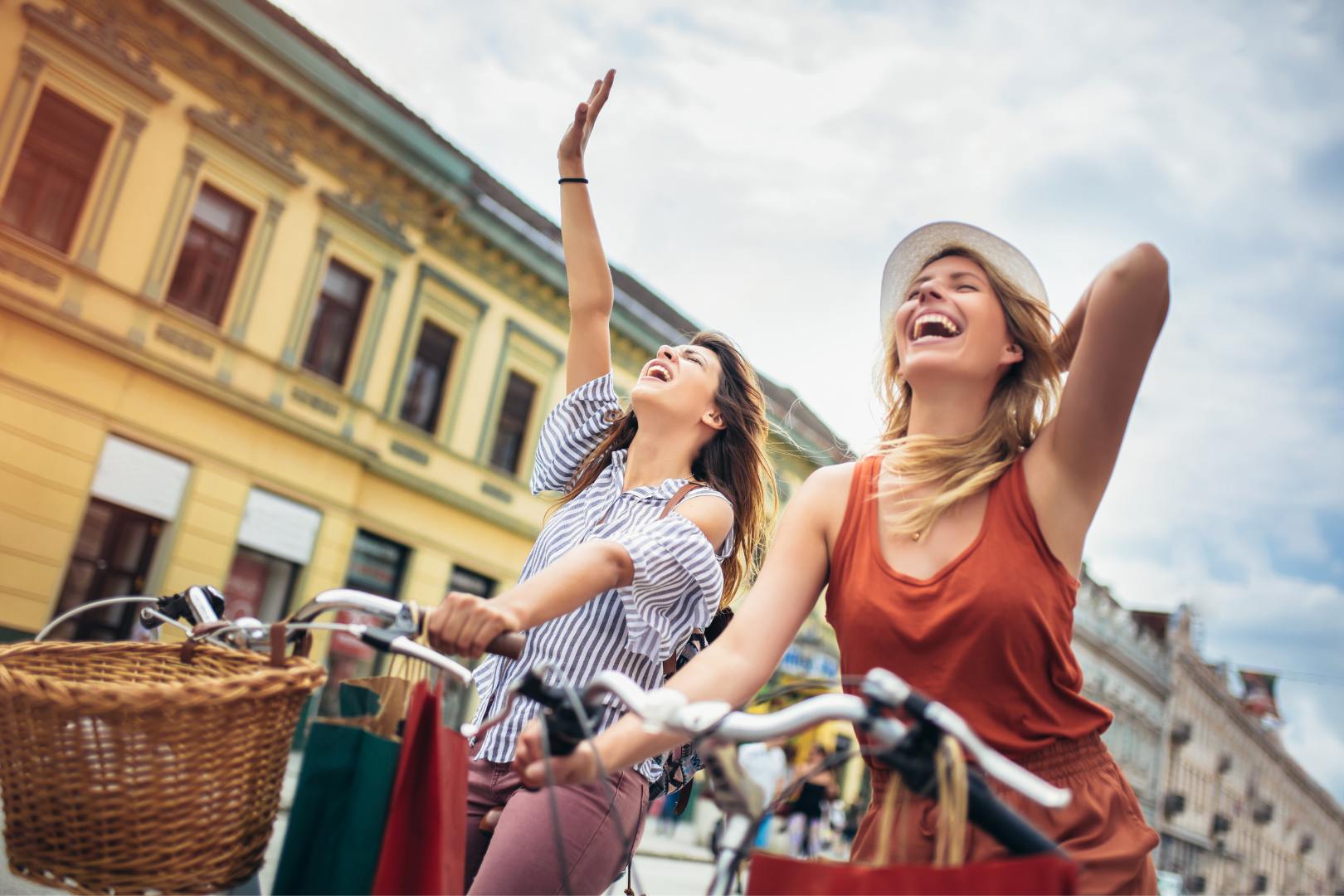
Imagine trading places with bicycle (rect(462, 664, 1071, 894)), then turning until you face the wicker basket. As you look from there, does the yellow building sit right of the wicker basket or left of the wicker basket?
right

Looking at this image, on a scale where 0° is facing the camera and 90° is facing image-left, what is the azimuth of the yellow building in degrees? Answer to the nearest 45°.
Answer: approximately 315°

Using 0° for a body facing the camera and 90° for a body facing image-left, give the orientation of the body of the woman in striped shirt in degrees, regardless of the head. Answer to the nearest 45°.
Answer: approximately 45°

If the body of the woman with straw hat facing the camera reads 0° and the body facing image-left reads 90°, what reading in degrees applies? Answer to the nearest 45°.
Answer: approximately 45°

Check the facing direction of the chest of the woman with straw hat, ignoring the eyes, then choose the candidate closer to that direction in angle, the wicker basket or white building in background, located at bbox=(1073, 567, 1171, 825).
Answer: the wicker basket

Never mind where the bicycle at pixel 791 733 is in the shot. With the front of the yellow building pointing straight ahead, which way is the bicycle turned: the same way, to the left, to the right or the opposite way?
to the right

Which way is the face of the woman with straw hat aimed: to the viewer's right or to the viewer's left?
to the viewer's left
